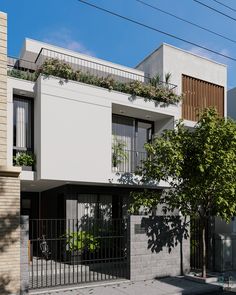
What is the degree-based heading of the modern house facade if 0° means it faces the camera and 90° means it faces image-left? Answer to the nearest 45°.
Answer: approximately 315°

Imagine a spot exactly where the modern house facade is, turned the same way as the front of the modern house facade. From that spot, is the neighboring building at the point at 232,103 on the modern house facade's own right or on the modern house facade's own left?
on the modern house facade's own left
